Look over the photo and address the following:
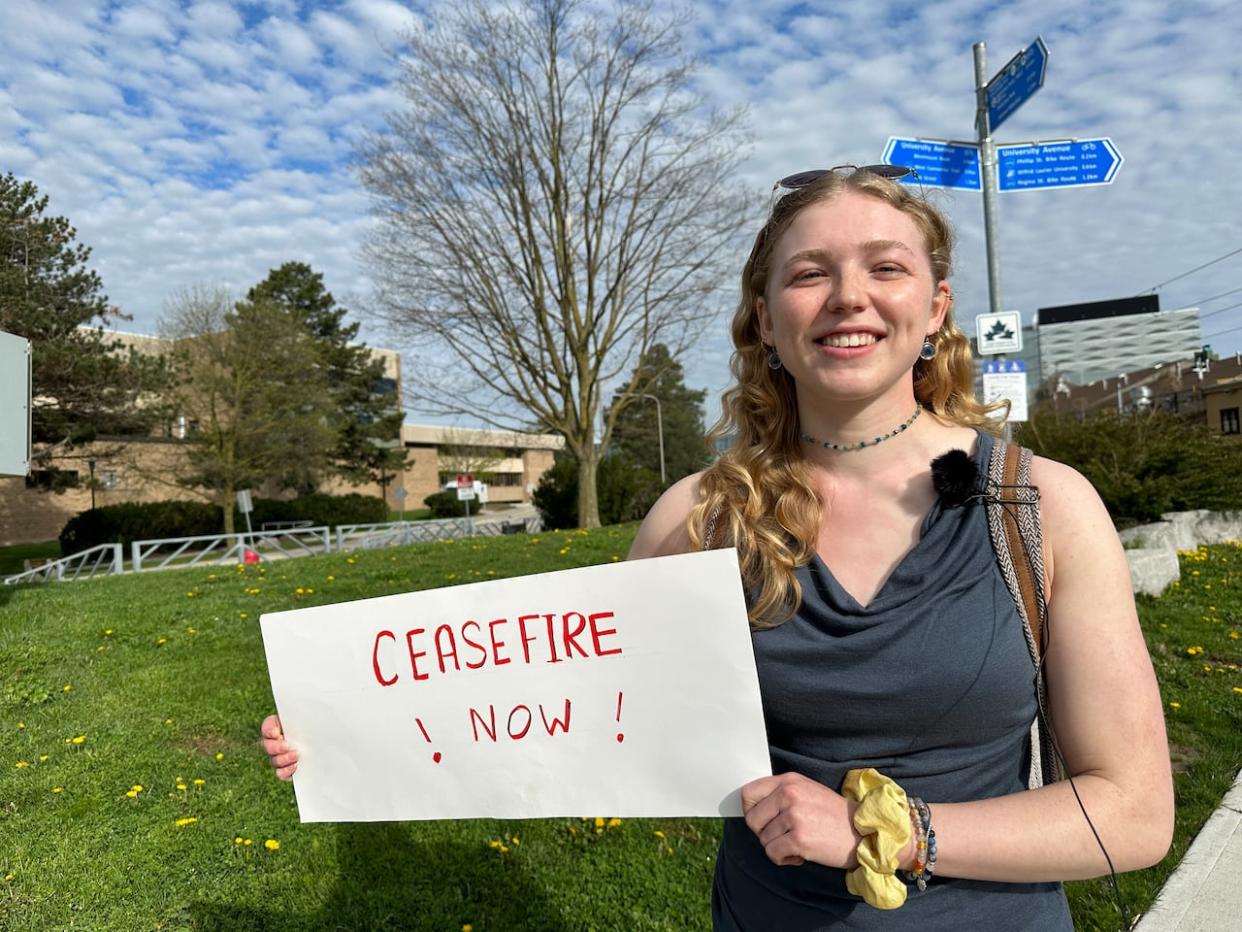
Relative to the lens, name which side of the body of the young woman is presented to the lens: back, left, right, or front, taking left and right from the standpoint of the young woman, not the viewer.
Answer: front

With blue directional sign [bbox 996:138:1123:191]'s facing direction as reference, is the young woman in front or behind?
in front

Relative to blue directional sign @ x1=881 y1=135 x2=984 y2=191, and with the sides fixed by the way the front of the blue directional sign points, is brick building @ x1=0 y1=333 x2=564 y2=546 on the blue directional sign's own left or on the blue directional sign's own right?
on the blue directional sign's own right

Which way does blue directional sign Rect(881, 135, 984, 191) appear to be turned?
toward the camera

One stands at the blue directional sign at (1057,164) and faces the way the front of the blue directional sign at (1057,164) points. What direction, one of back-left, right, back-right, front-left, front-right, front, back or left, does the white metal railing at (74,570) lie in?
right

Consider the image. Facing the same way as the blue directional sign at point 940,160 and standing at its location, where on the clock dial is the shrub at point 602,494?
The shrub is roughly at 5 o'clock from the blue directional sign.

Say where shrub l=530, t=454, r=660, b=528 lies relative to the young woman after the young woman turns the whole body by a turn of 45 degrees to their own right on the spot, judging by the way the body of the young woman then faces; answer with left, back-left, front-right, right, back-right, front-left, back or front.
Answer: back-right

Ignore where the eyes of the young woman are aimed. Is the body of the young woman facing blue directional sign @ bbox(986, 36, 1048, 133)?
no

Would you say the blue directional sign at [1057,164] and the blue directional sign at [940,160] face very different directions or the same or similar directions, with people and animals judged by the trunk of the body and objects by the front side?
same or similar directions

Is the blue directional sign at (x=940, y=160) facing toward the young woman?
yes

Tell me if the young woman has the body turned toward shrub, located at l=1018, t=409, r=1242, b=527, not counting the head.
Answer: no

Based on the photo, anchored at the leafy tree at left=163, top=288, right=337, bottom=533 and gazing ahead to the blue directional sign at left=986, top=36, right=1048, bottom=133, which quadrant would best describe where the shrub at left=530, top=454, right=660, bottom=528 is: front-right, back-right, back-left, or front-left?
front-left

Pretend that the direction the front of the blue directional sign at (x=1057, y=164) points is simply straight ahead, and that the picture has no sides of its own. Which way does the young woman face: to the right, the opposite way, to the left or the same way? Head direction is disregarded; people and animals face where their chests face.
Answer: the same way

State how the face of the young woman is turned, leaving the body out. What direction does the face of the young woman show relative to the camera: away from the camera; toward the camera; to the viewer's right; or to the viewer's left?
toward the camera

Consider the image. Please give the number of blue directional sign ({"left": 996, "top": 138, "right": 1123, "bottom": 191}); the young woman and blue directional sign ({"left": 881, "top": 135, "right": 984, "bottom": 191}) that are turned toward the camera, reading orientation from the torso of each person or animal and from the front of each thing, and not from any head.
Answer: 3

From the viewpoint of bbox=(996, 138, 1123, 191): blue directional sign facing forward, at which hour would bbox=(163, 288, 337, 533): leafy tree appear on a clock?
The leafy tree is roughly at 4 o'clock from the blue directional sign.

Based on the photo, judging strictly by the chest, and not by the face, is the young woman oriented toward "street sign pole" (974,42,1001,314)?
no
